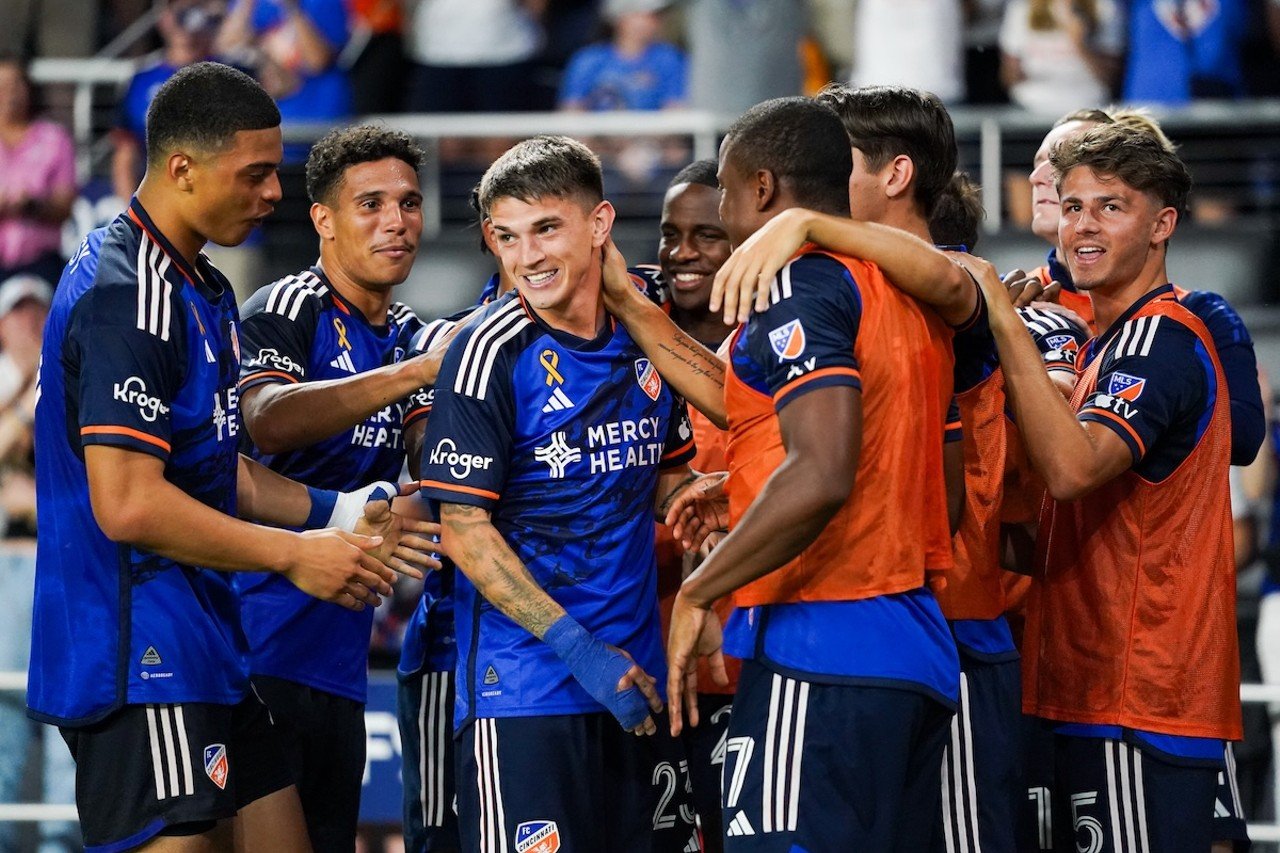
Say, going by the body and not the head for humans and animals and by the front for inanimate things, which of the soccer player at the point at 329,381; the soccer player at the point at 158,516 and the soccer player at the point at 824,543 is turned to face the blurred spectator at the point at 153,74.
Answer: the soccer player at the point at 824,543

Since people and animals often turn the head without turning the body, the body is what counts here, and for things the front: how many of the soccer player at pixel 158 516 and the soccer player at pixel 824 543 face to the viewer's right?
1

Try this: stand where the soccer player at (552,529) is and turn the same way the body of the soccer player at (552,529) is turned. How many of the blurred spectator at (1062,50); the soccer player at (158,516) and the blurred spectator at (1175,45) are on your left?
2

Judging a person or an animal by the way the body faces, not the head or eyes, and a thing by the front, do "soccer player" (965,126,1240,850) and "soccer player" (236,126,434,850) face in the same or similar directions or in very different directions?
very different directions

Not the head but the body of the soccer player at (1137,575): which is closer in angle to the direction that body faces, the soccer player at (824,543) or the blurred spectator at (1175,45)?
the soccer player

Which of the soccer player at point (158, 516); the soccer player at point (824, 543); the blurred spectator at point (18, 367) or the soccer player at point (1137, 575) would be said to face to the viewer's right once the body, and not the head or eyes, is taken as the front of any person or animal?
the soccer player at point (158, 516)

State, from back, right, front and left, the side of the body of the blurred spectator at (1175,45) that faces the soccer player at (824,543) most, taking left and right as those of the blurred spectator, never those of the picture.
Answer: front

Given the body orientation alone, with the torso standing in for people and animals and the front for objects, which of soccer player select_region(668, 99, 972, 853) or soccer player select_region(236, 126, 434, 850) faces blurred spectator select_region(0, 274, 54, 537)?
soccer player select_region(668, 99, 972, 853)

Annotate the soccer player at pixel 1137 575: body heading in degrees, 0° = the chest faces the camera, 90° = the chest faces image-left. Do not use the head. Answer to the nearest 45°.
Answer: approximately 90°
